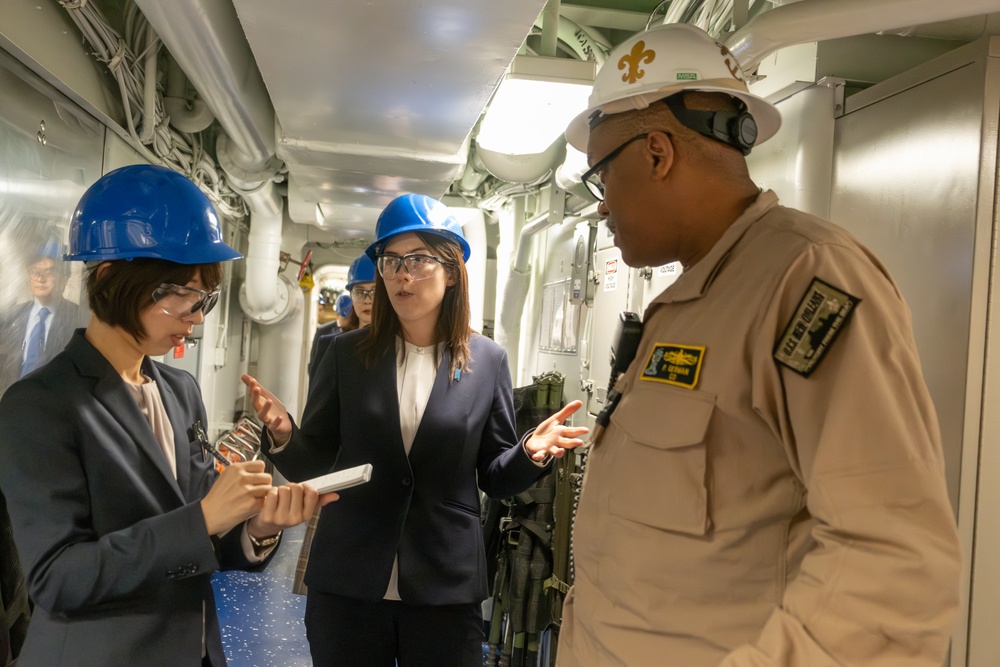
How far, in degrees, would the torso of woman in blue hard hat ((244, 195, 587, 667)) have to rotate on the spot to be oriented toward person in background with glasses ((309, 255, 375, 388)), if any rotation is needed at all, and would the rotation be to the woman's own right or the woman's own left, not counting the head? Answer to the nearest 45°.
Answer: approximately 180°

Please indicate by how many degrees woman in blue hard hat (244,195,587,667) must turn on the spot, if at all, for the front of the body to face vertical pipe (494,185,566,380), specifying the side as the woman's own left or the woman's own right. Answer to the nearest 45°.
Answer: approximately 180°

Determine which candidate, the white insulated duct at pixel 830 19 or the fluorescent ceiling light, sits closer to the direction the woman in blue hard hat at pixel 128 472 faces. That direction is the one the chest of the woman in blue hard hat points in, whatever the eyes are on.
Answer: the white insulated duct

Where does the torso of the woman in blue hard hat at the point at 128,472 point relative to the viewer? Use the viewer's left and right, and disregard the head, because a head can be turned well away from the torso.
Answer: facing the viewer and to the right of the viewer

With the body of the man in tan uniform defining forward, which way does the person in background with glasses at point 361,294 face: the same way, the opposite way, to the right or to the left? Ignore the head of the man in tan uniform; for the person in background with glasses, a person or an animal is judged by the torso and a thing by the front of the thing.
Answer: to the left

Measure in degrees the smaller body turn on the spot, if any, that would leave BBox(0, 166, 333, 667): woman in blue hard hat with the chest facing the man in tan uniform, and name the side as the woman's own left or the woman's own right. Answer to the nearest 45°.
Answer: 0° — they already face them

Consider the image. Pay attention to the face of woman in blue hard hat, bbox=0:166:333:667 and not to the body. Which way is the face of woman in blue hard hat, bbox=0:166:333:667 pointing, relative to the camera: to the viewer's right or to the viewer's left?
to the viewer's right

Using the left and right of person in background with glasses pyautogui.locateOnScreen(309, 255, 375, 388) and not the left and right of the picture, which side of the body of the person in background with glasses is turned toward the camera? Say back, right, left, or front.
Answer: front

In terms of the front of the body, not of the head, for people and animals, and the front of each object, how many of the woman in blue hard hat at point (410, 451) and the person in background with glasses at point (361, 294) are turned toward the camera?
2

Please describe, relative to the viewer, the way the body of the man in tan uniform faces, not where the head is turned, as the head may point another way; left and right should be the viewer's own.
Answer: facing the viewer and to the left of the viewer

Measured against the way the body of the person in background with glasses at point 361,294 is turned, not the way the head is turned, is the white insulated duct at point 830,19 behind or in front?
in front

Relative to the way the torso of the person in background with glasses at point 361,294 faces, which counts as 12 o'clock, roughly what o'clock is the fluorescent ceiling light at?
The fluorescent ceiling light is roughly at 11 o'clock from the person in background with glasses.

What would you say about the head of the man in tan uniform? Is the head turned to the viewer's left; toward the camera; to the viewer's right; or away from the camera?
to the viewer's left
